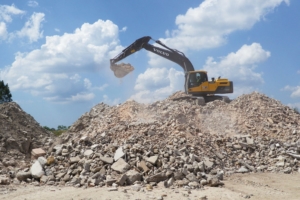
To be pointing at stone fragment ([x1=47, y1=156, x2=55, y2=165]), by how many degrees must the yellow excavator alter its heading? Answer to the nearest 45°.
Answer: approximately 45° to its left

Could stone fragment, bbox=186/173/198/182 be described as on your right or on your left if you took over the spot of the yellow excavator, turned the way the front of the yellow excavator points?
on your left

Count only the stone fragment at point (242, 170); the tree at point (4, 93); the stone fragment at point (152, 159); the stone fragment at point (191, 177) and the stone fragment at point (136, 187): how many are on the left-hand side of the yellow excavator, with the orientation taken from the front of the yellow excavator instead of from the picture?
4

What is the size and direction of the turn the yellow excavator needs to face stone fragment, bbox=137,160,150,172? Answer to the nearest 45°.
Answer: approximately 90° to its left

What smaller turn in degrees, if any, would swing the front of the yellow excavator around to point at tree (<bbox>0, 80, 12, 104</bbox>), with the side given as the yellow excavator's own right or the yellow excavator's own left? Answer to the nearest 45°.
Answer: approximately 45° to the yellow excavator's own right

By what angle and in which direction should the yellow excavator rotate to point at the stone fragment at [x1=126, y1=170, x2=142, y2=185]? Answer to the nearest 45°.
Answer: approximately 90° to its left

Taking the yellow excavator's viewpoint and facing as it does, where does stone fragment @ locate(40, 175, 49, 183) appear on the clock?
The stone fragment is roughly at 10 o'clock from the yellow excavator.

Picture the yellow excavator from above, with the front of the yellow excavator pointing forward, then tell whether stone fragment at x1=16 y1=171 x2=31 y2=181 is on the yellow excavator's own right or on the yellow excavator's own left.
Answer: on the yellow excavator's own left

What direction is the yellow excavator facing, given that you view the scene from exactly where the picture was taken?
facing to the left of the viewer

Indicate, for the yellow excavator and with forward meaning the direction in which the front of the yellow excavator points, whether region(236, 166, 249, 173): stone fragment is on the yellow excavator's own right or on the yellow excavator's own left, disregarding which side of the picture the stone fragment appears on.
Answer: on the yellow excavator's own left

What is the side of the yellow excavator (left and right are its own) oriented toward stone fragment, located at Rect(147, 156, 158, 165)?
left

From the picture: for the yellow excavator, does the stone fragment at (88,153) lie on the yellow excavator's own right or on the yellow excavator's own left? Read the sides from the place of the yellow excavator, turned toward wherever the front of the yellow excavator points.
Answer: on the yellow excavator's own left
